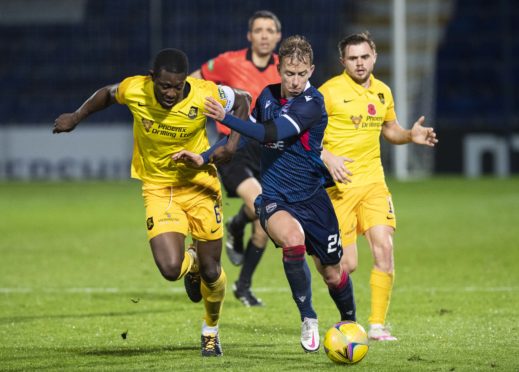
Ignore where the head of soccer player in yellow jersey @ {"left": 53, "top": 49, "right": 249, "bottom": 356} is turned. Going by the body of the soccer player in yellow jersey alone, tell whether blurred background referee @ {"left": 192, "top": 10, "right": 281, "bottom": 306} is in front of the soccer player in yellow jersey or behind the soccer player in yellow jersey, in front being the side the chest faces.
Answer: behind

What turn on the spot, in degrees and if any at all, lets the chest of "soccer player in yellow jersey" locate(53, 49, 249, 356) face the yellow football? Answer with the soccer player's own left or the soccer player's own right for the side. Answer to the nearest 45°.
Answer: approximately 45° to the soccer player's own left

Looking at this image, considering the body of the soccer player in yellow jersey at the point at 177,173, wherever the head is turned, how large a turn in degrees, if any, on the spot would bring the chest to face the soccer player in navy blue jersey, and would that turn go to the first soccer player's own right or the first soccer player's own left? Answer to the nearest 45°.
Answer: approximately 45° to the first soccer player's own left

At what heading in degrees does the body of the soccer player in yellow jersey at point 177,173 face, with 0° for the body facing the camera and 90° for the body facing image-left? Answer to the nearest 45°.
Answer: approximately 0°

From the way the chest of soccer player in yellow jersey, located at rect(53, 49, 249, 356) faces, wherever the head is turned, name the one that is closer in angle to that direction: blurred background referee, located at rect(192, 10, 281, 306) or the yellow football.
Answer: the yellow football

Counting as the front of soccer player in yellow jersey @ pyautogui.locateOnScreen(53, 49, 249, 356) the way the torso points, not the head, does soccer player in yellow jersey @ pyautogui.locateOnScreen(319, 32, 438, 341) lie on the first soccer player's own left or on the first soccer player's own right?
on the first soccer player's own left

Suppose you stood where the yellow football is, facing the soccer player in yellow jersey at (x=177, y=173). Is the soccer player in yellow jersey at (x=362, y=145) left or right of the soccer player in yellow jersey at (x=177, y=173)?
right
